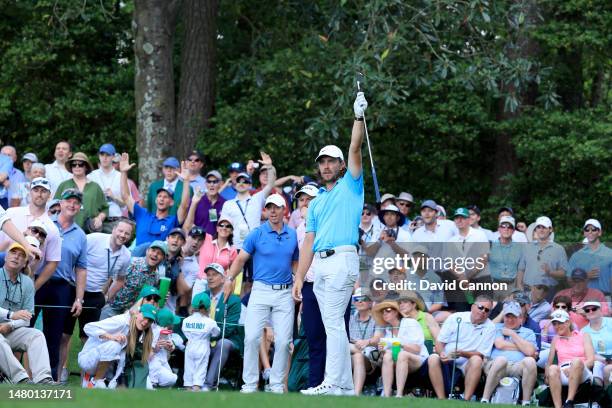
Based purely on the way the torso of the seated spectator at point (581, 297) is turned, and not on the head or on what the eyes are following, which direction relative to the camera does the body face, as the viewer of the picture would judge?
toward the camera

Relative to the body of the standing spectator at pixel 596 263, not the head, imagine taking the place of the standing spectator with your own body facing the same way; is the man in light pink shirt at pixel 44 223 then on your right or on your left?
on your right

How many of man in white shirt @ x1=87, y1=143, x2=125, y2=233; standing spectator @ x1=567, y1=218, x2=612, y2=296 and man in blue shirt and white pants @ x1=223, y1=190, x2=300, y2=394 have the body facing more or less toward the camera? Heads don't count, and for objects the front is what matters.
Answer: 3

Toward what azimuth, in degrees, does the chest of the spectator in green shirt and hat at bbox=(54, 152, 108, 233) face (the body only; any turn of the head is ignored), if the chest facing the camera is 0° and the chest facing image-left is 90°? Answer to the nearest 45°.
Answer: approximately 0°

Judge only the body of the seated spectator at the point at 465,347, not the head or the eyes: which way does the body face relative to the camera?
toward the camera

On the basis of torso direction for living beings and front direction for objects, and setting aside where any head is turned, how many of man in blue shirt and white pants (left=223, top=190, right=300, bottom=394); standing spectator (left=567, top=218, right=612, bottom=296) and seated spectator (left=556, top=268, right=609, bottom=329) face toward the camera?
3

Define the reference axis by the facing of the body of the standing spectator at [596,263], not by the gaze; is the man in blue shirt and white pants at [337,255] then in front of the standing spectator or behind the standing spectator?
in front

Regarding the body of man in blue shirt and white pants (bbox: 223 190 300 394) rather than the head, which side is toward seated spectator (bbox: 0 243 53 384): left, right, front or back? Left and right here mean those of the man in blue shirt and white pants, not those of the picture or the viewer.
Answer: right

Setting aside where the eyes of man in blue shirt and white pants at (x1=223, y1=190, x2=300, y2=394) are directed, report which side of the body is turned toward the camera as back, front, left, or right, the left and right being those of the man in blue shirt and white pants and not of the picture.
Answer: front
